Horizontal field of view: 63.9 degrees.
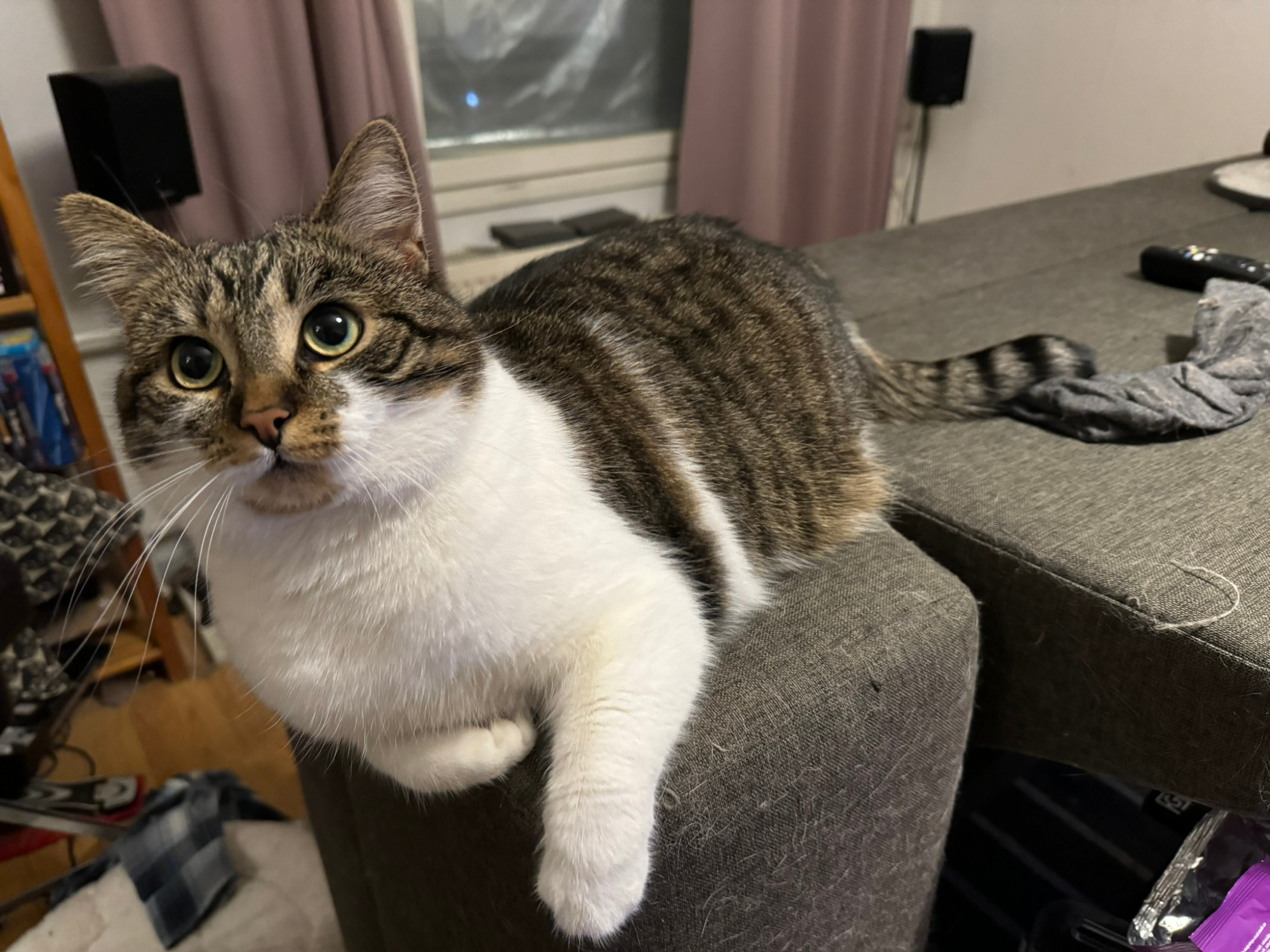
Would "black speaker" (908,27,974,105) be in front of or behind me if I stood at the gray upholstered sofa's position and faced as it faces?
behind

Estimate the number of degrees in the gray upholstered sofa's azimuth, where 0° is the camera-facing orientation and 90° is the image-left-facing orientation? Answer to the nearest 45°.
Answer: approximately 45°

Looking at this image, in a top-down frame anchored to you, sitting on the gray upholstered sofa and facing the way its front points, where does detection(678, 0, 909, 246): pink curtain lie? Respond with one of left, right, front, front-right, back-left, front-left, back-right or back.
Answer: back-right

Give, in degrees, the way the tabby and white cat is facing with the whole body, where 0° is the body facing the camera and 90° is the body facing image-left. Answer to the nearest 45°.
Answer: approximately 45°
